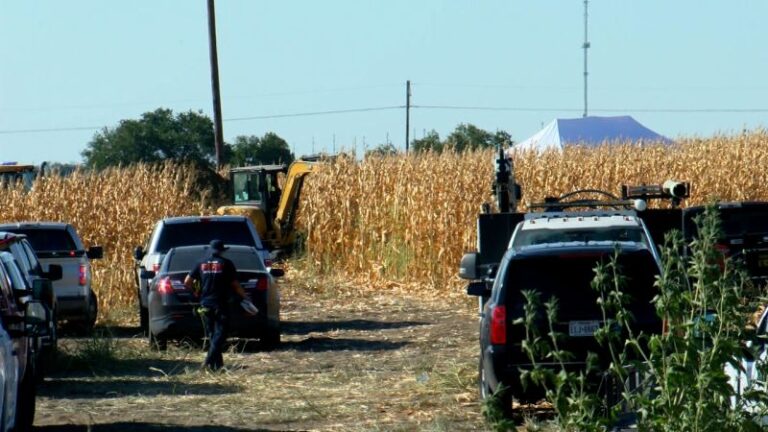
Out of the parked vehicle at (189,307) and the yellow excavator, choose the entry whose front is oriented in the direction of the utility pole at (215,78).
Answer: the parked vehicle

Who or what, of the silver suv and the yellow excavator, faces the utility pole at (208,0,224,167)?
the silver suv

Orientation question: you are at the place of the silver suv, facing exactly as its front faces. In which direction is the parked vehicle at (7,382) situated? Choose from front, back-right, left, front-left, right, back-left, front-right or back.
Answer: back

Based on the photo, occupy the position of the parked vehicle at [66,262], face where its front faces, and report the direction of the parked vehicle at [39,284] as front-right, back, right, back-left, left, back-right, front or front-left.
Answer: back

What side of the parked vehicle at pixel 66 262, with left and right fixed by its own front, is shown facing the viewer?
back

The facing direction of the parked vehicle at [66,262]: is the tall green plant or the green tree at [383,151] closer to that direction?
the green tree

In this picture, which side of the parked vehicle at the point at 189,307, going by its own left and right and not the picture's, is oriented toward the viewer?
back

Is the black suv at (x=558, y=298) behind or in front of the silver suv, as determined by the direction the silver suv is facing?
behind

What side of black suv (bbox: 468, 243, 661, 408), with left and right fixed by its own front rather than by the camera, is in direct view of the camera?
back

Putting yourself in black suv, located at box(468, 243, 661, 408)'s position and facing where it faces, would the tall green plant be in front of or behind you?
behind

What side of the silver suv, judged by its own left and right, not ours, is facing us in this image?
back
